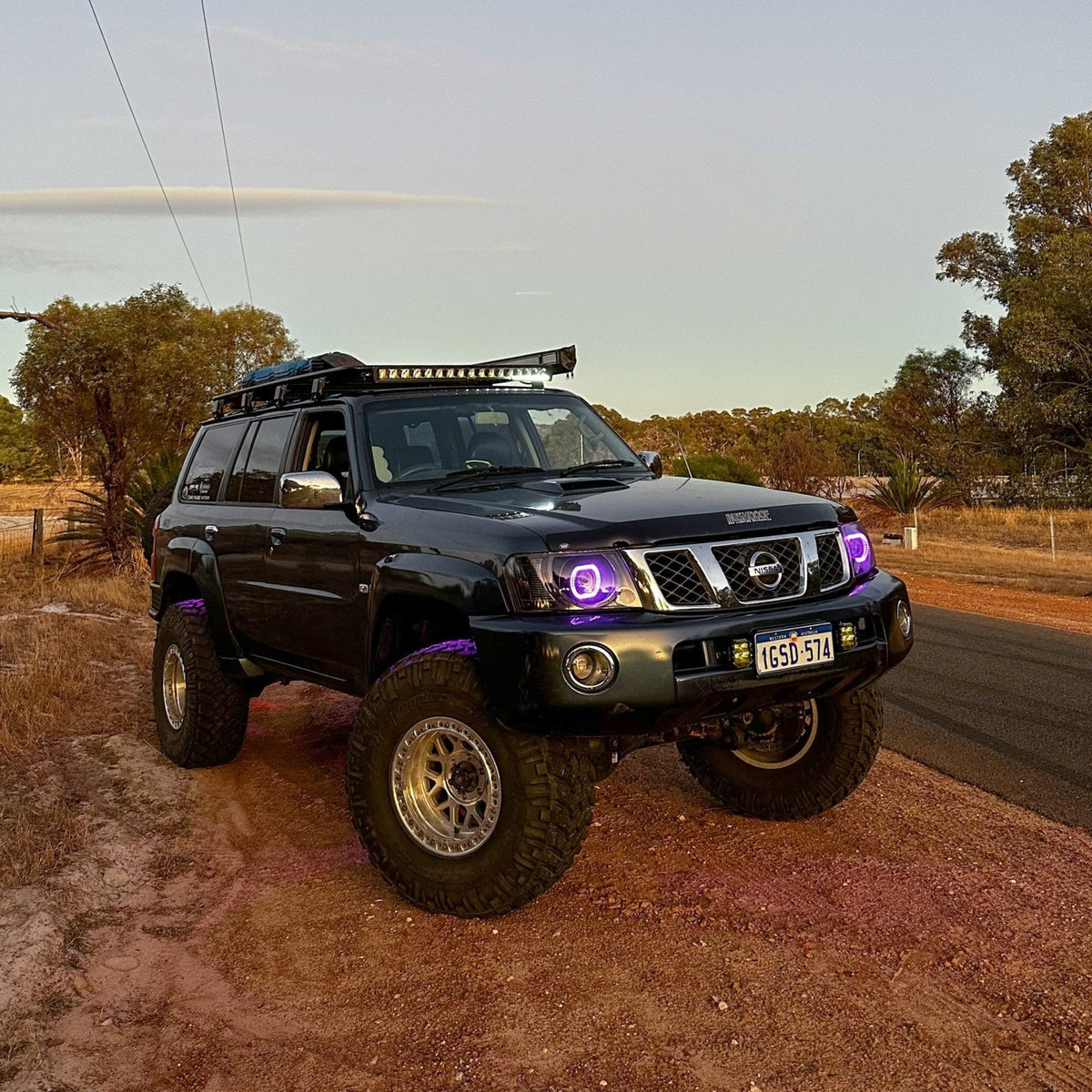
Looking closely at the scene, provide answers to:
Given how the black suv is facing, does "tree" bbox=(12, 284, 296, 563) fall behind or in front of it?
behind

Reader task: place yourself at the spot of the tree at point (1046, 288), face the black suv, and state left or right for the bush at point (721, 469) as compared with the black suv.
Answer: right

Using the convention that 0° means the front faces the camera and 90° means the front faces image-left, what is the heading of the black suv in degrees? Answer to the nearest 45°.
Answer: approximately 315°

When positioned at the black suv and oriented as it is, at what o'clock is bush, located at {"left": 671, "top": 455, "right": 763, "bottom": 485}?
The bush is roughly at 8 o'clock from the black suv.

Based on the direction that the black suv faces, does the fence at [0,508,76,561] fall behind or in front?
behind

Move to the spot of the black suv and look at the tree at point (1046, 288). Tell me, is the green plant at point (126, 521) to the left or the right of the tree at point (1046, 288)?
left

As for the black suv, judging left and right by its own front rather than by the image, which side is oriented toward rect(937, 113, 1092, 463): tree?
left

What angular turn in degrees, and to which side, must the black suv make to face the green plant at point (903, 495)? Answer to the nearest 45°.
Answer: approximately 135° to its left

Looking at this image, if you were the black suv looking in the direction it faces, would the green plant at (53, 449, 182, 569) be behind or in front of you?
behind
